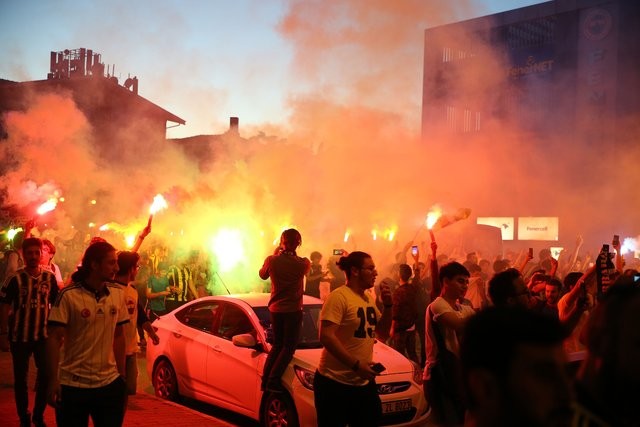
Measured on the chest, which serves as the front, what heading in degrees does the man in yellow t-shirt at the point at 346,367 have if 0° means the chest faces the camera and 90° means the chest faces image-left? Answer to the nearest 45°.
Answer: approximately 315°

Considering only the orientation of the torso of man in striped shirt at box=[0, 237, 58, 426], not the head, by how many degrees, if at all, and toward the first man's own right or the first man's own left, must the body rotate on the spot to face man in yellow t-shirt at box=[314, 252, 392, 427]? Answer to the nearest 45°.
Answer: approximately 45° to the first man's own left

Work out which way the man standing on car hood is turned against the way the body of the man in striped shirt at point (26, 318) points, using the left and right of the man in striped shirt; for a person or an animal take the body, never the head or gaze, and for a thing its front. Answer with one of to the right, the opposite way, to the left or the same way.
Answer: the opposite way

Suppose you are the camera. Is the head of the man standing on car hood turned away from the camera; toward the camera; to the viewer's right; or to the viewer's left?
away from the camera

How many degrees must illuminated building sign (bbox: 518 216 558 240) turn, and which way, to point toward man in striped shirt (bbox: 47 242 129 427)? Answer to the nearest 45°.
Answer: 0° — it already faces them

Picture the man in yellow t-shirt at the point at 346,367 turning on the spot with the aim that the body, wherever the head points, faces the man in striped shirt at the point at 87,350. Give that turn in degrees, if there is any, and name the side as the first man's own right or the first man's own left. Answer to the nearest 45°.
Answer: approximately 135° to the first man's own right

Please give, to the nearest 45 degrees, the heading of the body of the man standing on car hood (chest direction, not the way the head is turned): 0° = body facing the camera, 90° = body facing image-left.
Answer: approximately 180°

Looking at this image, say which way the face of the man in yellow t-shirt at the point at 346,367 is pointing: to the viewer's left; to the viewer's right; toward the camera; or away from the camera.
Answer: to the viewer's right
